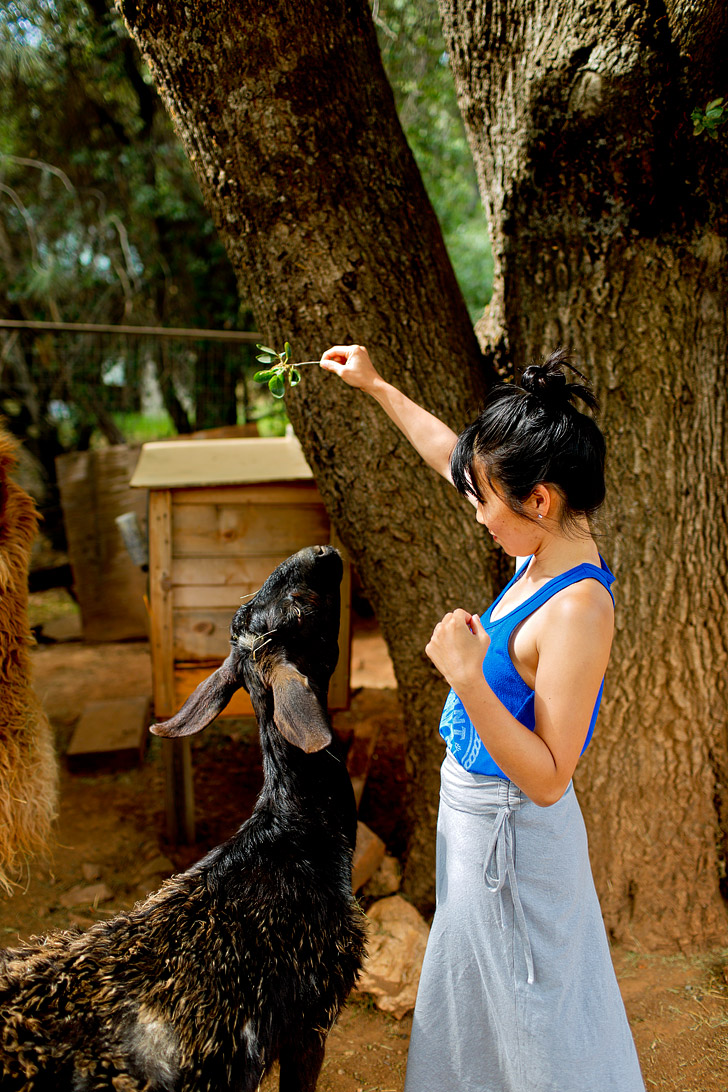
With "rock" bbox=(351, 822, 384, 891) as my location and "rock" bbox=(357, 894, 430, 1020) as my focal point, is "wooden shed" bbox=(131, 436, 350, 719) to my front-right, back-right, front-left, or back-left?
back-right

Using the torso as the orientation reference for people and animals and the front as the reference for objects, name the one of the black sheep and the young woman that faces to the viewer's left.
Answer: the young woman

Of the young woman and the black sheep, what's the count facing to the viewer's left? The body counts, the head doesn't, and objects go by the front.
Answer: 1

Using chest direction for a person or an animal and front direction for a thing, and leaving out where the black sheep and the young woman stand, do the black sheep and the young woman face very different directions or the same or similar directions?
very different directions

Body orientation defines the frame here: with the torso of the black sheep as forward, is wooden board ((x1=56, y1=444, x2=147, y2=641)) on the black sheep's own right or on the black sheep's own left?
on the black sheep's own left

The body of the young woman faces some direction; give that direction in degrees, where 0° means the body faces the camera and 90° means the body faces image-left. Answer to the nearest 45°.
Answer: approximately 90°

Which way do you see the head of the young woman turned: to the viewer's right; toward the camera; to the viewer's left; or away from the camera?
to the viewer's left
